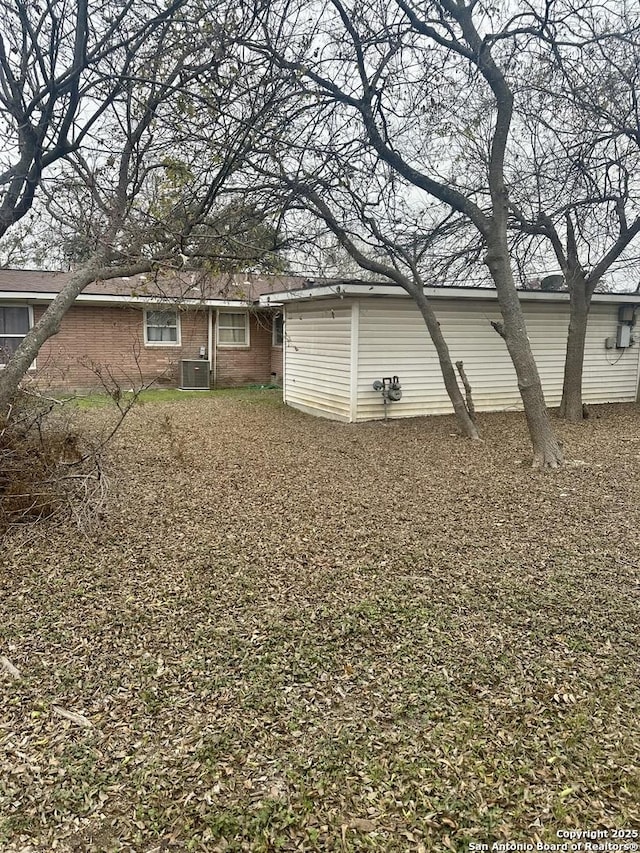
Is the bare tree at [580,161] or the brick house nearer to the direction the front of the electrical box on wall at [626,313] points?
the bare tree

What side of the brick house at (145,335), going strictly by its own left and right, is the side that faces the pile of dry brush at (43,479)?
back

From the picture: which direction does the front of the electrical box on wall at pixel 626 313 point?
toward the camera

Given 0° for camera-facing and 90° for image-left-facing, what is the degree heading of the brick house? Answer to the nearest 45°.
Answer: approximately 180°

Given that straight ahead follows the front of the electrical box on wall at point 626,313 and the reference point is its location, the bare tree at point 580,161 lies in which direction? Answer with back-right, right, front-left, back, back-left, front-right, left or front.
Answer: front

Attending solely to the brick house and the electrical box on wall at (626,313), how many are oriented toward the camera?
1
